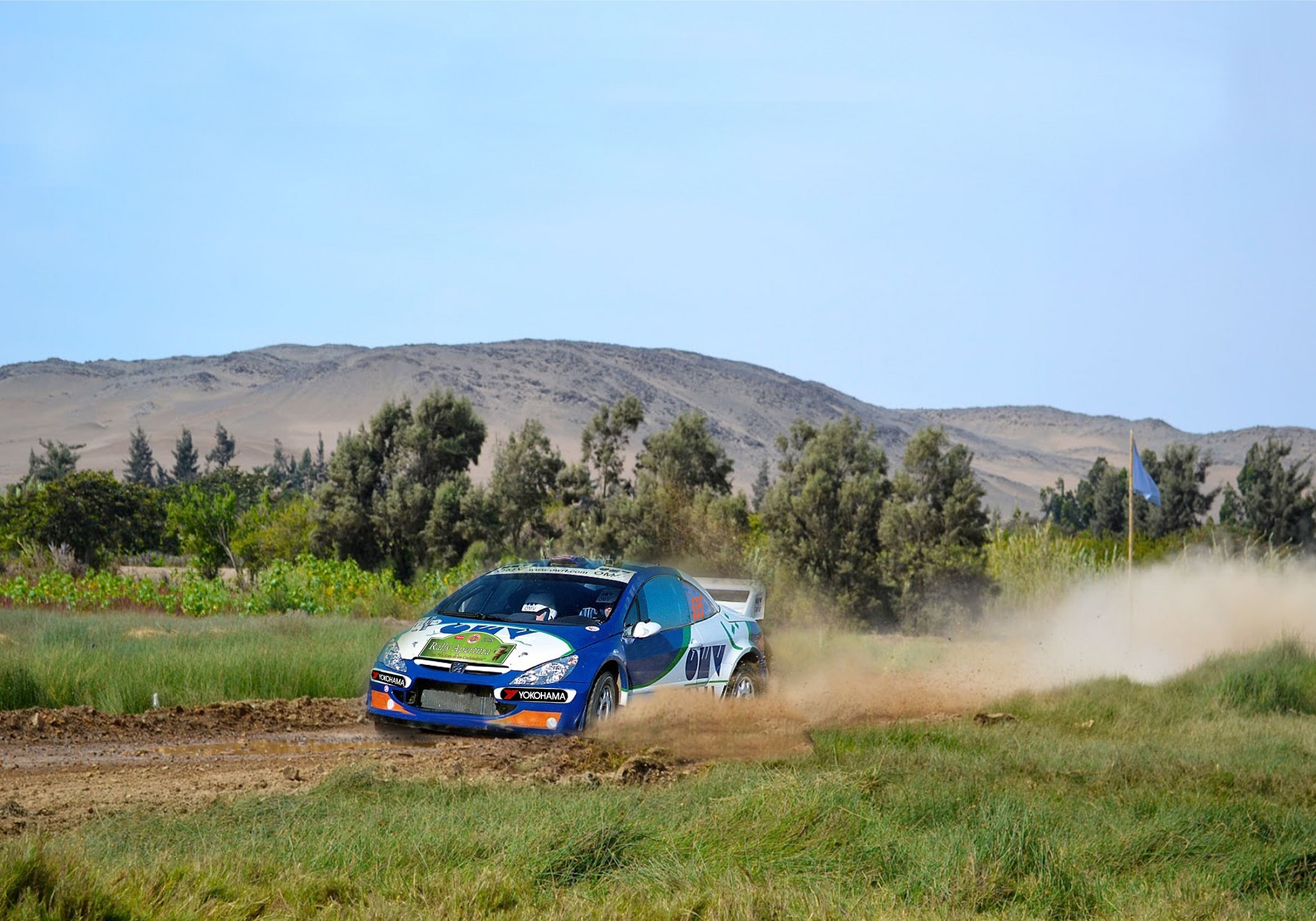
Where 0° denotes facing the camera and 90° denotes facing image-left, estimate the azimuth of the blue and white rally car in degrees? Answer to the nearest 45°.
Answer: approximately 45°

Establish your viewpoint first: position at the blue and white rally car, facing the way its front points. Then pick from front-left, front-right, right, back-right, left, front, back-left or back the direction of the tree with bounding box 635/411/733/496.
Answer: back-right

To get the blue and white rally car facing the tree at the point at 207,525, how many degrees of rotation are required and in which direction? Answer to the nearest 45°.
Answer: approximately 135° to its right

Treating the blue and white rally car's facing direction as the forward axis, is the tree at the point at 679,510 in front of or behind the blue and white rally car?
behind

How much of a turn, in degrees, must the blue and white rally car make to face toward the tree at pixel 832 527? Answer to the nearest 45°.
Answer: approximately 135° to its right

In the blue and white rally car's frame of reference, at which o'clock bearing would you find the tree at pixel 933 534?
The tree is roughly at 5 o'clock from the blue and white rally car.

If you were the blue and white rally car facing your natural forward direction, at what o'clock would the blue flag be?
The blue flag is roughly at 6 o'clock from the blue and white rally car.
